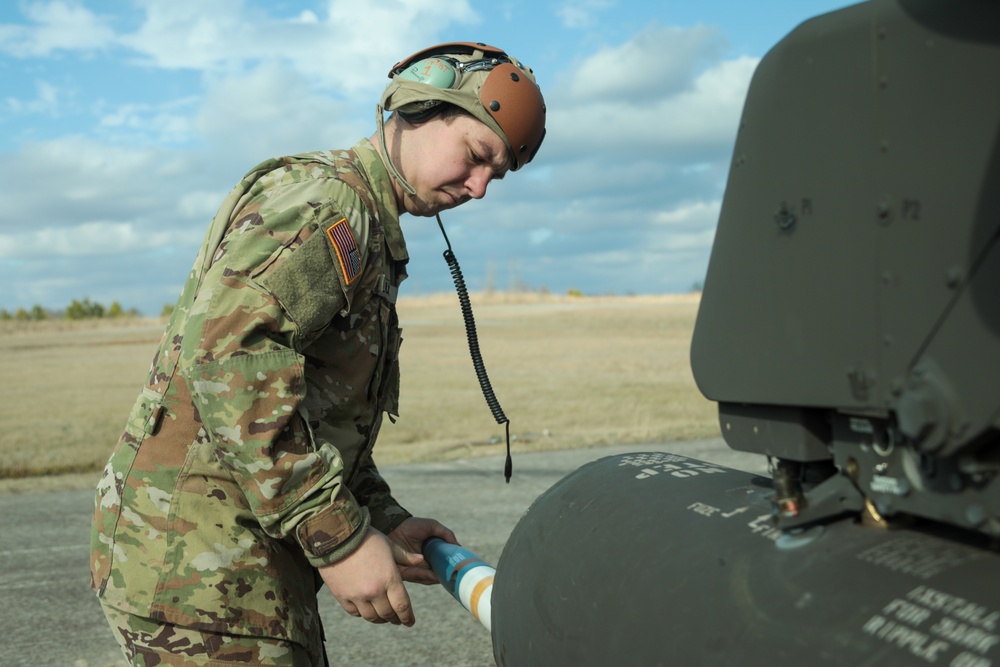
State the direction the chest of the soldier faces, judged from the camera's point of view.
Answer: to the viewer's right

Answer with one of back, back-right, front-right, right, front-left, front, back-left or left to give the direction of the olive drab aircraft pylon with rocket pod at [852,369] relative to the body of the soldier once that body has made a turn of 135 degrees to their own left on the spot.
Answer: back
